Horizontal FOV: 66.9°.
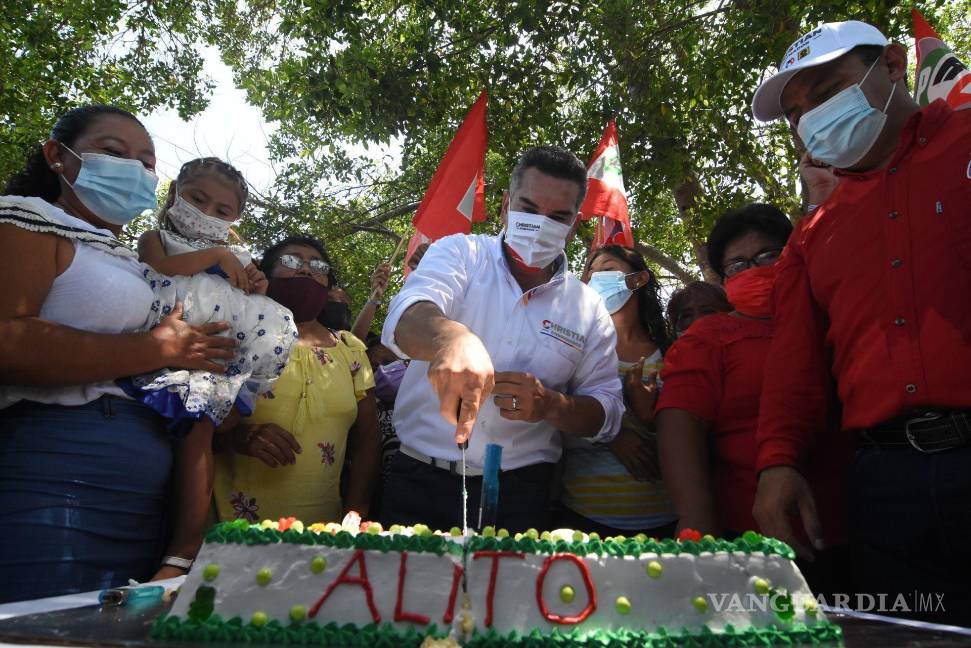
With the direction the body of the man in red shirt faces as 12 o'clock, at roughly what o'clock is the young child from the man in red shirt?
The young child is roughly at 1 o'clock from the man in red shirt.

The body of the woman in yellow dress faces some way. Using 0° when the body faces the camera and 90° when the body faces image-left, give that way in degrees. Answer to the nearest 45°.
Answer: approximately 0°

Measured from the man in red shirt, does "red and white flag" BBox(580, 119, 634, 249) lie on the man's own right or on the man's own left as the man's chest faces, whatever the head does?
on the man's own right

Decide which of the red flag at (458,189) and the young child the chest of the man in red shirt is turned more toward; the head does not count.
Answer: the young child

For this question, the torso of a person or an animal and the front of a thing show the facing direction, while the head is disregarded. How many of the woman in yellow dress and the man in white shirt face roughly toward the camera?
2

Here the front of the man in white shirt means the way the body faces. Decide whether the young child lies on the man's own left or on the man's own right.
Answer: on the man's own right

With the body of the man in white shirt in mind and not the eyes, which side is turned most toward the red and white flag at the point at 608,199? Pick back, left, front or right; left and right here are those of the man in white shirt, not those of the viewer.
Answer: back
